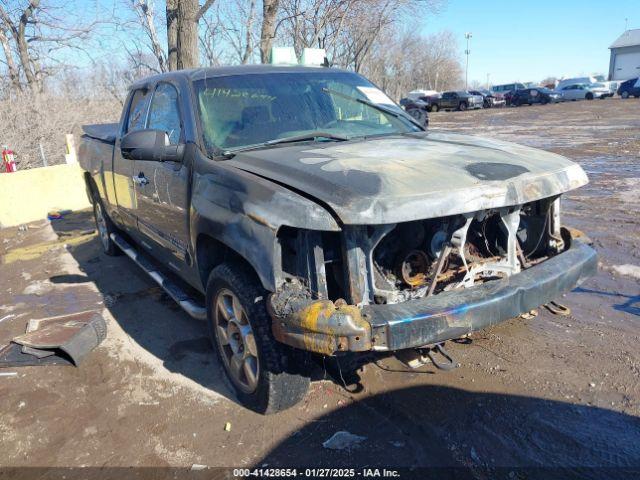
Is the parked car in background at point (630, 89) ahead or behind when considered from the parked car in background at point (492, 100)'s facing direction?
ahead

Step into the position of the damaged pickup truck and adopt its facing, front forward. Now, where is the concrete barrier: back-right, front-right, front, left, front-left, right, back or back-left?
back

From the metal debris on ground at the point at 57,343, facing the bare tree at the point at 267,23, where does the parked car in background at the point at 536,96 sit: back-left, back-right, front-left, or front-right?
front-right

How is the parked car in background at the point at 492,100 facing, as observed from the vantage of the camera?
facing the viewer and to the right of the viewer

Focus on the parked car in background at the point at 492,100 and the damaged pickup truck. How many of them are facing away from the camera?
0

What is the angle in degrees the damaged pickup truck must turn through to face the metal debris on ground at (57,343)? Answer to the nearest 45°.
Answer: approximately 135° to its right

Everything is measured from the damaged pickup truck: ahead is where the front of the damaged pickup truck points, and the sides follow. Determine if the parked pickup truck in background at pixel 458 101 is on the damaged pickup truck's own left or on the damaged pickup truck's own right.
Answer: on the damaged pickup truck's own left

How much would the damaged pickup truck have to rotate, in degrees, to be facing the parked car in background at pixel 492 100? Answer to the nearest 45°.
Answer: approximately 135° to its left

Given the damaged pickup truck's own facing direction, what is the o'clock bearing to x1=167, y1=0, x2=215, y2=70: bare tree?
The bare tree is roughly at 7 o'clock from the damaged pickup truck.

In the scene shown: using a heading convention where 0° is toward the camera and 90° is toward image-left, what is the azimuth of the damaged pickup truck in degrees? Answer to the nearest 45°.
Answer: approximately 315°

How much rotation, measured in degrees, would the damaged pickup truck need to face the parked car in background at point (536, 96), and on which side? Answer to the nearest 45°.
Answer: approximately 90° to its left

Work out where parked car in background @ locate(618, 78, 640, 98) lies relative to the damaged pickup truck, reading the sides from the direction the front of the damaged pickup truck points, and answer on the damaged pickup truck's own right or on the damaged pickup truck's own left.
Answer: on the damaged pickup truck's own left
